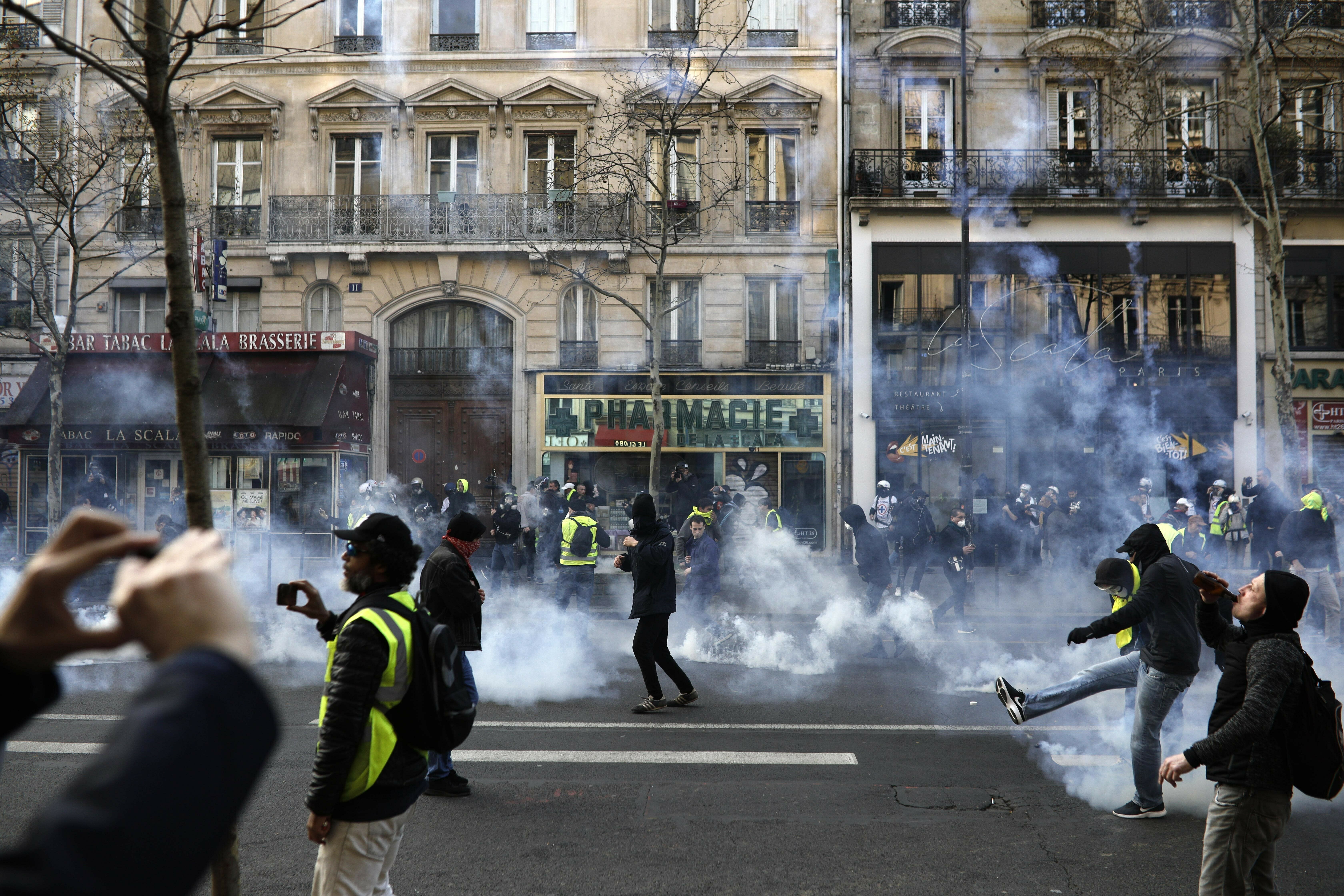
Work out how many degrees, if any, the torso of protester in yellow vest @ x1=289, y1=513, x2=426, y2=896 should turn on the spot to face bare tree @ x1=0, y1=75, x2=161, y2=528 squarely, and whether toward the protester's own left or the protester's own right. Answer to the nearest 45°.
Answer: approximately 90° to the protester's own right

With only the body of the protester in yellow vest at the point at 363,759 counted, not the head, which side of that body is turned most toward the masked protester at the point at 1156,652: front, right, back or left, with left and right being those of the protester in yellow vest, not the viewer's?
back

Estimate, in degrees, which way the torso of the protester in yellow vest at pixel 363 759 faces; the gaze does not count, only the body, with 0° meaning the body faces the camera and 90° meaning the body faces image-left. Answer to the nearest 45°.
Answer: approximately 90°

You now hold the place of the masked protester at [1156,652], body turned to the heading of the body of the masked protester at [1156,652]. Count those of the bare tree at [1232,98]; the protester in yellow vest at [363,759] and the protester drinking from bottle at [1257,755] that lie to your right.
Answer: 1

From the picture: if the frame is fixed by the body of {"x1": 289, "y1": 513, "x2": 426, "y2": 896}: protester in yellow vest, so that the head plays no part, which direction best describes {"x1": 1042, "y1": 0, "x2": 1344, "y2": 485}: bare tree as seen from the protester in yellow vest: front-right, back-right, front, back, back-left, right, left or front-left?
back-right

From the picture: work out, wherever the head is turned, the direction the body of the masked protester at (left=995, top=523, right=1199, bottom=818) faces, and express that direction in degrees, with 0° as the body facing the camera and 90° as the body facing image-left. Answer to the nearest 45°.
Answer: approximately 90°

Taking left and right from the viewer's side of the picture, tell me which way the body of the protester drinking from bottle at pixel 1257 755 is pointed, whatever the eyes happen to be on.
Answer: facing to the left of the viewer

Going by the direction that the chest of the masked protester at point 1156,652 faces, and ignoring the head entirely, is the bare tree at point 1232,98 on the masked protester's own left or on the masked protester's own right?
on the masked protester's own right

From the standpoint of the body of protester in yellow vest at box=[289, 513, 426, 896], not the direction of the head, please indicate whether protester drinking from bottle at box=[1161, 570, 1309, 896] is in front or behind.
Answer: behind
